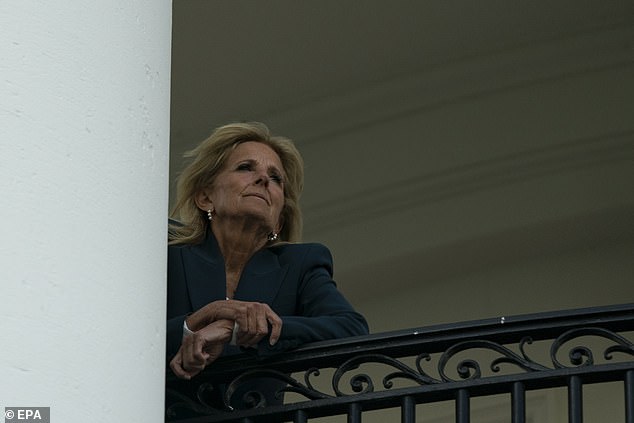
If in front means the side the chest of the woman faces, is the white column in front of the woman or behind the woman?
in front

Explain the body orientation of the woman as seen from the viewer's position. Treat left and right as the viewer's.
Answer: facing the viewer
